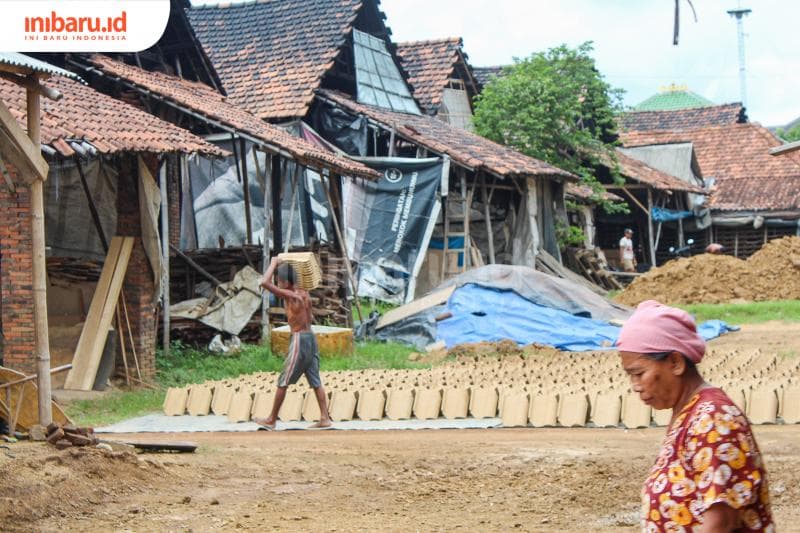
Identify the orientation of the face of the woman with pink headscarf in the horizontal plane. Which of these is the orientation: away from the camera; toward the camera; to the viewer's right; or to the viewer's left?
to the viewer's left

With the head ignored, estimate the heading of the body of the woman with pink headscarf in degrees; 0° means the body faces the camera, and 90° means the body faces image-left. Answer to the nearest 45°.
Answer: approximately 90°

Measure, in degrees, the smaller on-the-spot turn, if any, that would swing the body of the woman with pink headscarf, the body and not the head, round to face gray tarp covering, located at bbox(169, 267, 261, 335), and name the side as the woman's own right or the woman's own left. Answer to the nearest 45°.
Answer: approximately 45° to the woman's own right

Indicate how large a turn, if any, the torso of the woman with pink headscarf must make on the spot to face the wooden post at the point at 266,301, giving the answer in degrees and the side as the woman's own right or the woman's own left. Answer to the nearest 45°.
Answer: approximately 45° to the woman's own right

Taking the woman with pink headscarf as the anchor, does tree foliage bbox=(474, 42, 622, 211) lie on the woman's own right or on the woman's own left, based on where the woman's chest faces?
on the woman's own right

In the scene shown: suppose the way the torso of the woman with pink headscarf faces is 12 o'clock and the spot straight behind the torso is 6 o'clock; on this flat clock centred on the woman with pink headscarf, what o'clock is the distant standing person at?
The distant standing person is roughly at 3 o'clock from the woman with pink headscarf.

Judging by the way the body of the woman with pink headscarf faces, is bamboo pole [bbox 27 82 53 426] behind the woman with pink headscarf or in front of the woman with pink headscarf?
in front

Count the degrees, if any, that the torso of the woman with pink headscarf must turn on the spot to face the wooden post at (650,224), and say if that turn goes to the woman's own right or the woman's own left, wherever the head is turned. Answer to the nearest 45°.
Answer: approximately 90° to the woman's own right

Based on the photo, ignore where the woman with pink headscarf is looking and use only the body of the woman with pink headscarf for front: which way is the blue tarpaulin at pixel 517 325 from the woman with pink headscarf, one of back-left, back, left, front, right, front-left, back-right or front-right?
right

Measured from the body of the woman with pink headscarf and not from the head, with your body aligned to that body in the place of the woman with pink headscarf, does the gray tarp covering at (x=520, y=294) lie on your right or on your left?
on your right

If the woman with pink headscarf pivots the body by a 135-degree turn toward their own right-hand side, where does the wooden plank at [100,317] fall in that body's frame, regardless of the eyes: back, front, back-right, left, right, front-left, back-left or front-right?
left

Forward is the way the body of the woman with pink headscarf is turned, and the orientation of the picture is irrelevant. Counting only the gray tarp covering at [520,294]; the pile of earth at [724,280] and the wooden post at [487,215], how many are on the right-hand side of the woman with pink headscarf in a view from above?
3

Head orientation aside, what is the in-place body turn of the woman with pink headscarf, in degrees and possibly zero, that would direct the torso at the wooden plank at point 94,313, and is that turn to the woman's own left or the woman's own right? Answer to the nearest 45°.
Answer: approximately 45° to the woman's own right

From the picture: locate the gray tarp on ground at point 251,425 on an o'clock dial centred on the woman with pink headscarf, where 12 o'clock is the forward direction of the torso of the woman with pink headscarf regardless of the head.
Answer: The gray tarp on ground is roughly at 2 o'clock from the woman with pink headscarf.
